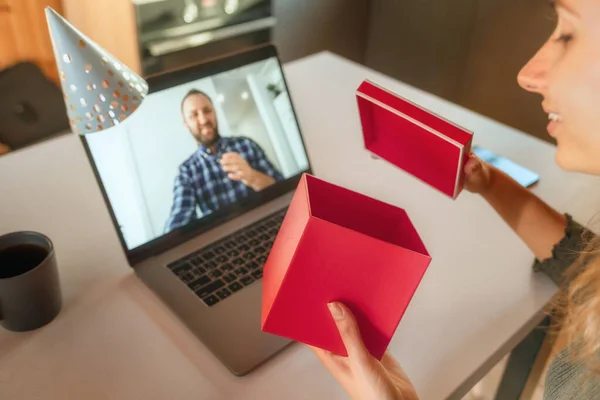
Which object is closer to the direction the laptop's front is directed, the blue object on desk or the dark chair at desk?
the blue object on desk

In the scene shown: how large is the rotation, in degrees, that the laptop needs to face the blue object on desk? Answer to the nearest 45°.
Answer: approximately 45° to its left

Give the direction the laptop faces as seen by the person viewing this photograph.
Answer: facing the viewer and to the right of the viewer

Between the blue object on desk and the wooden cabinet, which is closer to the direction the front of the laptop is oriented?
the blue object on desk

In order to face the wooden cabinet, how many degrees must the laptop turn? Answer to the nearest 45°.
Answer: approximately 135° to its left
